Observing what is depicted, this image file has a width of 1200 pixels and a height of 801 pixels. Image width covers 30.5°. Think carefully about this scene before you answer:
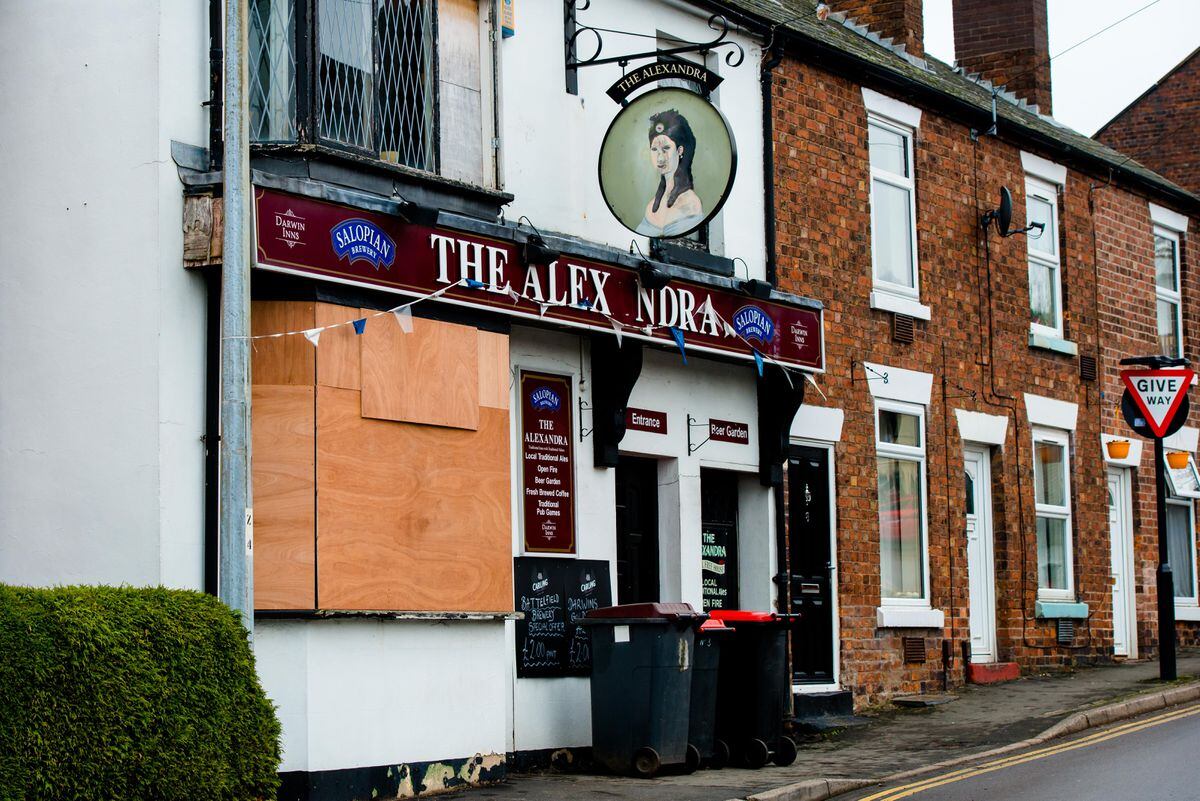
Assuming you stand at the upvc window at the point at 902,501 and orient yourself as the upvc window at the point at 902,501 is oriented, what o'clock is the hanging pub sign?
The hanging pub sign is roughly at 2 o'clock from the upvc window.

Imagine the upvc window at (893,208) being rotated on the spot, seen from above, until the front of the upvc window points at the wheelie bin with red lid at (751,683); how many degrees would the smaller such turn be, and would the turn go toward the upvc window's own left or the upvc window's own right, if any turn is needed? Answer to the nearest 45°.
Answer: approximately 45° to the upvc window's own right

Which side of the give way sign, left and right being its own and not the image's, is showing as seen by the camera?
front

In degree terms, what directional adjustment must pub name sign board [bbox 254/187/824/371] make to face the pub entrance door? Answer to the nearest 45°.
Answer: approximately 135° to its left

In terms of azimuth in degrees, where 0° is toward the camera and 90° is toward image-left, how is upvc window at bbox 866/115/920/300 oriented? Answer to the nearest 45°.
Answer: approximately 315°

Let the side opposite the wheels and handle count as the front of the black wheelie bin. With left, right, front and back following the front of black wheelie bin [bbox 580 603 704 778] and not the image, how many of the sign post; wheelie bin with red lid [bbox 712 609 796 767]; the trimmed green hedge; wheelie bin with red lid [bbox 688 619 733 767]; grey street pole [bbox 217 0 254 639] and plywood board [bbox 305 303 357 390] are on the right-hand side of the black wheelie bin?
3

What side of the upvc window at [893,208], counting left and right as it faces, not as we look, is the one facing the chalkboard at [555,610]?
right

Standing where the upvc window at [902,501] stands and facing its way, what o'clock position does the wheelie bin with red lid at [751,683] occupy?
The wheelie bin with red lid is roughly at 2 o'clock from the upvc window.

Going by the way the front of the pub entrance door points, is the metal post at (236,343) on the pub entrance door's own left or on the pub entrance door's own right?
on the pub entrance door's own right
